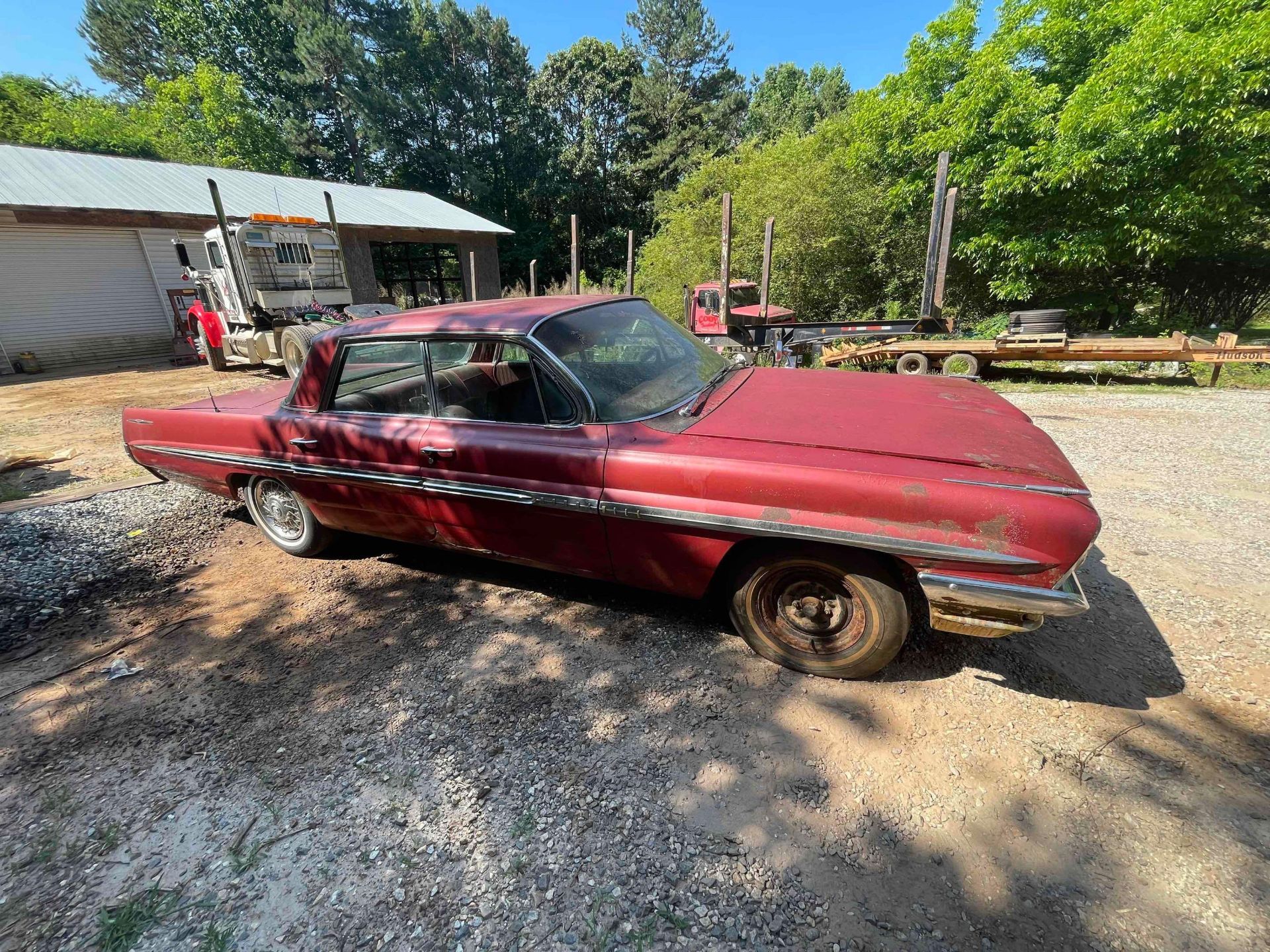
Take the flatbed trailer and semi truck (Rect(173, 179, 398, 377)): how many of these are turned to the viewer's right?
1

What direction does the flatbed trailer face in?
to the viewer's right

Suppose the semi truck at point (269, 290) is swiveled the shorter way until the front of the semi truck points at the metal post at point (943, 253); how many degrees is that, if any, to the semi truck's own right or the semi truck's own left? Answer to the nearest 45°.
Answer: approximately 180°

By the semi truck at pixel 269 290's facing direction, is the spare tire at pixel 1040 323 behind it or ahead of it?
behind

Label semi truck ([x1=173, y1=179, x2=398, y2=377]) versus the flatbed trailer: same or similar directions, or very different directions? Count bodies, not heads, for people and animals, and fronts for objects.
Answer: very different directions

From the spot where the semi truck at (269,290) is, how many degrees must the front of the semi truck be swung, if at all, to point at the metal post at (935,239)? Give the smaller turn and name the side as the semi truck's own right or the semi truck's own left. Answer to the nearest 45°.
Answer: approximately 180°

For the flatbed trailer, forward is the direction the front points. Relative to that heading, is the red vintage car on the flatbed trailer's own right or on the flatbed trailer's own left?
on the flatbed trailer's own right

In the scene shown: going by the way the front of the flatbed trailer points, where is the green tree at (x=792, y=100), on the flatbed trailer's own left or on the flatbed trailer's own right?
on the flatbed trailer's own left
